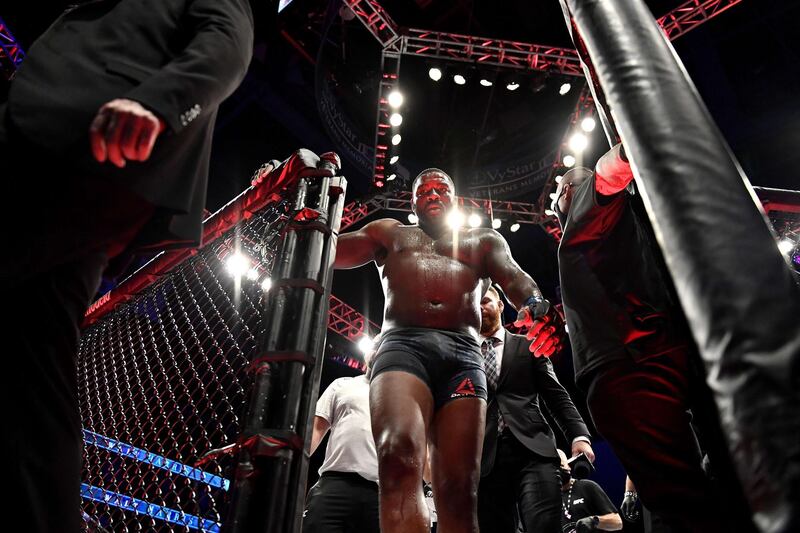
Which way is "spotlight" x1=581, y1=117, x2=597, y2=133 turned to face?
toward the camera

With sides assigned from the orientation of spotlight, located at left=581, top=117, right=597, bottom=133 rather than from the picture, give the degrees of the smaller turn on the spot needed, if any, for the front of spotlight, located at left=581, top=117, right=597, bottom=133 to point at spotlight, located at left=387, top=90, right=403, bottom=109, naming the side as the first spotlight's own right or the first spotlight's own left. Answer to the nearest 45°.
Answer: approximately 45° to the first spotlight's own right

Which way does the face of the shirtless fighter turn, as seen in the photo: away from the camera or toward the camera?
toward the camera

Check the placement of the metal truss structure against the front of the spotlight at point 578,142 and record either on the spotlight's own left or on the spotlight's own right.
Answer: on the spotlight's own right

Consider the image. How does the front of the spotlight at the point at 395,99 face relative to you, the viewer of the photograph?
facing the viewer

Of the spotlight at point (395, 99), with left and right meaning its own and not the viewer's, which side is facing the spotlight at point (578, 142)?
left

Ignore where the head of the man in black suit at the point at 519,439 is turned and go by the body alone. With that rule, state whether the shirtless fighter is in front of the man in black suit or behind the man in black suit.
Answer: in front
